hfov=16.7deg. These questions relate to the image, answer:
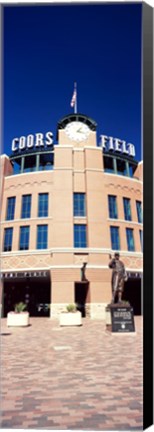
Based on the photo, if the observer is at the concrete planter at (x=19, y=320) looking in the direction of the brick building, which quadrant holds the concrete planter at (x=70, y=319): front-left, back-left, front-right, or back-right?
front-right

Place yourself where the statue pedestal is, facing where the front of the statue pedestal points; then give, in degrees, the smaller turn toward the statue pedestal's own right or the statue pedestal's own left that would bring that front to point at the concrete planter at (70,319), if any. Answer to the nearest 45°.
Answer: approximately 135° to the statue pedestal's own right

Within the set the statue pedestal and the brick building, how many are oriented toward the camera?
2

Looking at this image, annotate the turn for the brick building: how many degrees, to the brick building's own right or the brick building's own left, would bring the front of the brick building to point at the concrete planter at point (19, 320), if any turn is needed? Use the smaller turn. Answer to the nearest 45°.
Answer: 0° — it already faces it

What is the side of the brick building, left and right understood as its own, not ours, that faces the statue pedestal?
front

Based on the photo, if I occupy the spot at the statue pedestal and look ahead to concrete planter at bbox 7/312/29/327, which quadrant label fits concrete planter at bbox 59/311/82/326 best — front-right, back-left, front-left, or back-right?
front-right

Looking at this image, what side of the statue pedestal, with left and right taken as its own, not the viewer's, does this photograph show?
front

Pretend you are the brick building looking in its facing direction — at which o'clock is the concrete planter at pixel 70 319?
The concrete planter is roughly at 12 o'clock from the brick building.

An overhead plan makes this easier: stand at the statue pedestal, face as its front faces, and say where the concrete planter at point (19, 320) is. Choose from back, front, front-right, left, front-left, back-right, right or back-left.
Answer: back-right

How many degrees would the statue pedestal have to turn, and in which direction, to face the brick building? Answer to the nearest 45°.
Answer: approximately 180°

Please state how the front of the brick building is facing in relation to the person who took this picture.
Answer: facing the viewer

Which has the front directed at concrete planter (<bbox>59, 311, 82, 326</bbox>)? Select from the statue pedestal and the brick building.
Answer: the brick building

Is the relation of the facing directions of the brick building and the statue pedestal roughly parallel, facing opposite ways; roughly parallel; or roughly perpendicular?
roughly parallel
